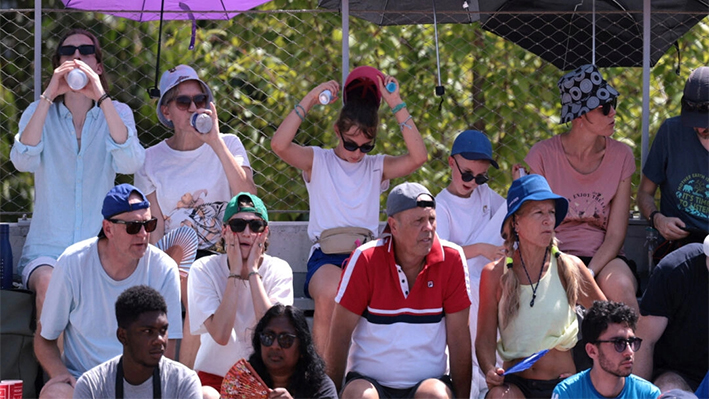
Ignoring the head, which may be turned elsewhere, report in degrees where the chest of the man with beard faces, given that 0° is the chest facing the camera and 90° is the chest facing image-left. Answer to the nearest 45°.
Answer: approximately 315°

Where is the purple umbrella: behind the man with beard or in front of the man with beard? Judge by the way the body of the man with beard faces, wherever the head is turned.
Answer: behind
